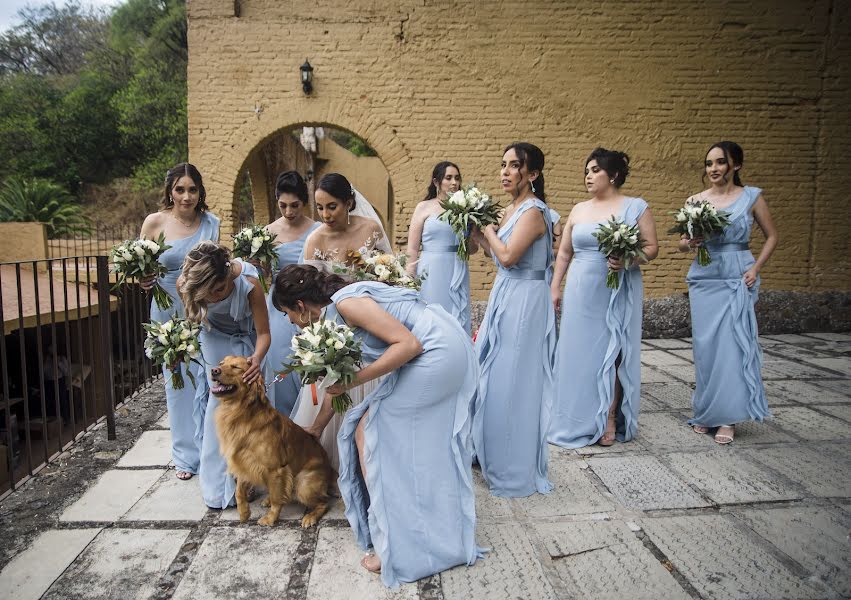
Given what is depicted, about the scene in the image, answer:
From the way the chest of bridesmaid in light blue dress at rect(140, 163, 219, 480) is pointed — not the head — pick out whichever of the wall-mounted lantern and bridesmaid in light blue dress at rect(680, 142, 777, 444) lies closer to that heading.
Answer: the bridesmaid in light blue dress

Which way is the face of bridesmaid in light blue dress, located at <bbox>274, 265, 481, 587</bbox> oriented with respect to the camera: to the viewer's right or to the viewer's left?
to the viewer's left

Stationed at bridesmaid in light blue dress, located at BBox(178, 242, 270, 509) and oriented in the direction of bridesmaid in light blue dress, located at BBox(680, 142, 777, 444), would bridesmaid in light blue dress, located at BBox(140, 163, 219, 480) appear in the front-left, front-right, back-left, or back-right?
back-left

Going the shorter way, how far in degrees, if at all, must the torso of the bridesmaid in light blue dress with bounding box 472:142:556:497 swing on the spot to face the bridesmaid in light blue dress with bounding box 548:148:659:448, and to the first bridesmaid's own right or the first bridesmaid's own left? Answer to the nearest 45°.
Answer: approximately 135° to the first bridesmaid's own right

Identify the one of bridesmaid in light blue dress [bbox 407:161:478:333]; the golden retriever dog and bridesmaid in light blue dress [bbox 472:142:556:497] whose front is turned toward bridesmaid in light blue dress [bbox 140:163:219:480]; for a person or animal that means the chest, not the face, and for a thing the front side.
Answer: bridesmaid in light blue dress [bbox 472:142:556:497]

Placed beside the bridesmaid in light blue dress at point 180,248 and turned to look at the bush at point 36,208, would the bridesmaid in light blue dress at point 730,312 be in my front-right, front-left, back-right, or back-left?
back-right

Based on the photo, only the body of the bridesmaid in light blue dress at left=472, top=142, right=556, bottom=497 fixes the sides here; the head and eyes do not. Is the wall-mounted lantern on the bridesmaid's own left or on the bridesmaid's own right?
on the bridesmaid's own right

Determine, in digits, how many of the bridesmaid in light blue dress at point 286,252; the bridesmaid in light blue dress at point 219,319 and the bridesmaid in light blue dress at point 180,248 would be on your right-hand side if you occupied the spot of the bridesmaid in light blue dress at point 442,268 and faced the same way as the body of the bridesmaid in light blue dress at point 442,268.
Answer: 3

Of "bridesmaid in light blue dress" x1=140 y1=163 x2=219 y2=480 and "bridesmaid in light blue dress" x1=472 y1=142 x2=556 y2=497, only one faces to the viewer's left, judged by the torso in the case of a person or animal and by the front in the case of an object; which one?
"bridesmaid in light blue dress" x1=472 y1=142 x2=556 y2=497

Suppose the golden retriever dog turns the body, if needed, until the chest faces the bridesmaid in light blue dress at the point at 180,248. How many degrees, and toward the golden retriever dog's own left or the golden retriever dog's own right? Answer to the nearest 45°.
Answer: approximately 90° to the golden retriever dog's own right

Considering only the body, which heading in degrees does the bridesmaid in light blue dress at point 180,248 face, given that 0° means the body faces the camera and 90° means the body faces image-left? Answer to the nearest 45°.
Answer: approximately 0°

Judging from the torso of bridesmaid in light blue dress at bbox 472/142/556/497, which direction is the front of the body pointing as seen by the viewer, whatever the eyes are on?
to the viewer's left
